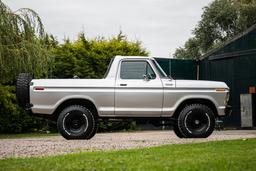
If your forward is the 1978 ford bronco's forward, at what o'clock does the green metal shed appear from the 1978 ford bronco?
The green metal shed is roughly at 10 o'clock from the 1978 ford bronco.

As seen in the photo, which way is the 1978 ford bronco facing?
to the viewer's right
